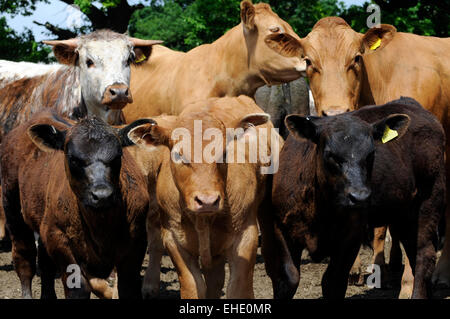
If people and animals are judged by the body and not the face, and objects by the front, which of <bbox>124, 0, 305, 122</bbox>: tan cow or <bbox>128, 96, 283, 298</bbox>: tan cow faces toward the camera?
<bbox>128, 96, 283, 298</bbox>: tan cow

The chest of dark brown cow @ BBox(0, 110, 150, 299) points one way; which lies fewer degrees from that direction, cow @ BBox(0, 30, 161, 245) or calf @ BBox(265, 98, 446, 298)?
the calf

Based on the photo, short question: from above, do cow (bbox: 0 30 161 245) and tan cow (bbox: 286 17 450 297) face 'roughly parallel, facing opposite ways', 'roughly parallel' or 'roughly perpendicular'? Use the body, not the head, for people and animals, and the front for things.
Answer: roughly perpendicular

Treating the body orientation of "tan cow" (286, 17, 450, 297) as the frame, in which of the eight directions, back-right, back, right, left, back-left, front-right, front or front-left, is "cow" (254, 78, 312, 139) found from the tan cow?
right

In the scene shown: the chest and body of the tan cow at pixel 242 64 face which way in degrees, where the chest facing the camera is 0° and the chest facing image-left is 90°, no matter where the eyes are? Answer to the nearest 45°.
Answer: approximately 270°

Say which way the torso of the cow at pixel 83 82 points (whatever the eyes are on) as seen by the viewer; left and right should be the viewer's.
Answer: facing the viewer and to the right of the viewer

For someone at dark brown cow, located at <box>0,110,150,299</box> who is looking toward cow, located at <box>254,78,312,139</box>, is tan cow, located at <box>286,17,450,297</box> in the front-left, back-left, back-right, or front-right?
front-right

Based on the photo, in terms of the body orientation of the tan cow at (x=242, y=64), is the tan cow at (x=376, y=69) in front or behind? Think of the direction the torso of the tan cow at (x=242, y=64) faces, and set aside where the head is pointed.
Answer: in front

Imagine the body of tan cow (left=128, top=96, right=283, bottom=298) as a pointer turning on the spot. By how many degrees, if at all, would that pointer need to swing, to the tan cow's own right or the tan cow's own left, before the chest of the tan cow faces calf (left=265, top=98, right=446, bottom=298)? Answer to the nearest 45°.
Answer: approximately 90° to the tan cow's own left

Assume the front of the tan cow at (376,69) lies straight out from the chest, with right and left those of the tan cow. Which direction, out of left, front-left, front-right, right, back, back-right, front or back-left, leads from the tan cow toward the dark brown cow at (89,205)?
front

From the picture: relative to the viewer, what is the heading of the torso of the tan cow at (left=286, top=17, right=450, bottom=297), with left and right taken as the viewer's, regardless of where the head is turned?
facing the viewer and to the left of the viewer

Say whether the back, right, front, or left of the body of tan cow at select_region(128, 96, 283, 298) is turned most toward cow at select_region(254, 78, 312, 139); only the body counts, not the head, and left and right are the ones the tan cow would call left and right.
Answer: back

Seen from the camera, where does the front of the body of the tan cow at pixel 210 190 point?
toward the camera

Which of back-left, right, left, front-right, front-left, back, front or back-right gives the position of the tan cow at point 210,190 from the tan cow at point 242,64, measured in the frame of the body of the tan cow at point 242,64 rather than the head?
right

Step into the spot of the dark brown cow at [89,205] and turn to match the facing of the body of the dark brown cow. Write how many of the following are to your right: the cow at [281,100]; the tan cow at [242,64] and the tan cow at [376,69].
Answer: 0

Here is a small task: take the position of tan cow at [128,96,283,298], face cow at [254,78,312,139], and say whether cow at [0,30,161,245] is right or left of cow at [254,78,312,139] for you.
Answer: left

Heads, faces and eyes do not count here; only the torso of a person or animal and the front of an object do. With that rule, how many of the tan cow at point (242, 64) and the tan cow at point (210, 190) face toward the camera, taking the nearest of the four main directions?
1

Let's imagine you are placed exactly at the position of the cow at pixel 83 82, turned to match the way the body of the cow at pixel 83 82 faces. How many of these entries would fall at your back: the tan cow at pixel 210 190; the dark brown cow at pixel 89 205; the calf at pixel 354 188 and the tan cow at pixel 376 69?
0

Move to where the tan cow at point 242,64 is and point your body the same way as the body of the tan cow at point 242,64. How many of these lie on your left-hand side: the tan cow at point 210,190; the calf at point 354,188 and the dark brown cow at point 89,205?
0

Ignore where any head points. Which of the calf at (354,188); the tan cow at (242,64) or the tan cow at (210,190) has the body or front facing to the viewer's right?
the tan cow at (242,64)
